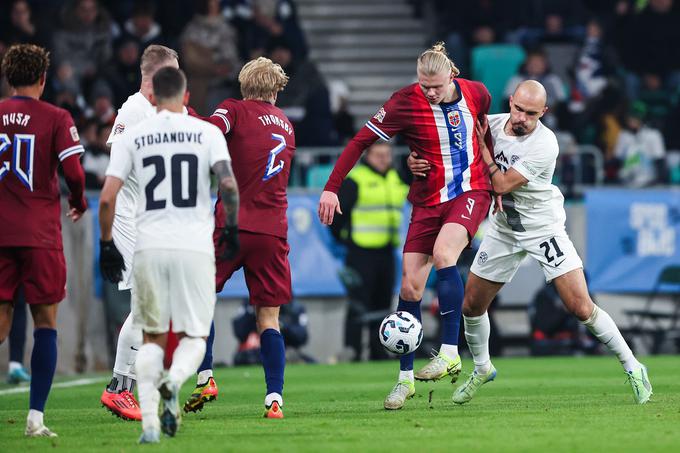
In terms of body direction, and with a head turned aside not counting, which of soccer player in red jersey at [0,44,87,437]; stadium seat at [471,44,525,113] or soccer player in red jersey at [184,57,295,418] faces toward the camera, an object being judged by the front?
the stadium seat

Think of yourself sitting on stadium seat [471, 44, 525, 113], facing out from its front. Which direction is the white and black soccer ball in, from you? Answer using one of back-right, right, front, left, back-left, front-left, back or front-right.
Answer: front

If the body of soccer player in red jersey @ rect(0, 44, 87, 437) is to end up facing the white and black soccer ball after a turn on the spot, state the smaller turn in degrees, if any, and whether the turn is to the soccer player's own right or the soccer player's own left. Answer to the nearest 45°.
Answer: approximately 45° to the soccer player's own right

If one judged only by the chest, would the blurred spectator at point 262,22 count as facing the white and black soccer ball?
yes

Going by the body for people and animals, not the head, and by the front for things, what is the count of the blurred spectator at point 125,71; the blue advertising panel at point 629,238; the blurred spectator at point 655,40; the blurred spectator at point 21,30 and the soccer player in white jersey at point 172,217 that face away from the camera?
1

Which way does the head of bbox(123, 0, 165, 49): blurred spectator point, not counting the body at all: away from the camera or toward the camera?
toward the camera

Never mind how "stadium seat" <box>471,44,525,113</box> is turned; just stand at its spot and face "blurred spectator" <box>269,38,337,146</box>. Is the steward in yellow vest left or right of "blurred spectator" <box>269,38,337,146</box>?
left

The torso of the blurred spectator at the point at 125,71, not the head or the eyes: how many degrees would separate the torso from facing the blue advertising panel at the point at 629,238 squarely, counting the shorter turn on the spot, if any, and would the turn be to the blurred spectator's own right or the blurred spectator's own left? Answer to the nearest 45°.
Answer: approximately 45° to the blurred spectator's own left

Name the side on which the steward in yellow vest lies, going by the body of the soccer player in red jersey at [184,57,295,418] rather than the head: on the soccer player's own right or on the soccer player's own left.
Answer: on the soccer player's own right

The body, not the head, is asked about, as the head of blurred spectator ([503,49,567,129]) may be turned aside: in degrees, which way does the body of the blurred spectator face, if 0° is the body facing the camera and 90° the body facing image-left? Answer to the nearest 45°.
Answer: approximately 0°

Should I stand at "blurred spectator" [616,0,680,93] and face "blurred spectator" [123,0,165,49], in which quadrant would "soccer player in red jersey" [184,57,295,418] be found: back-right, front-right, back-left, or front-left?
front-left

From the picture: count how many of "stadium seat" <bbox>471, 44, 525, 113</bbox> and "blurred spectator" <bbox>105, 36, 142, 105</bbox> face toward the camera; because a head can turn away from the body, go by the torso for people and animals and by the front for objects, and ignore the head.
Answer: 2

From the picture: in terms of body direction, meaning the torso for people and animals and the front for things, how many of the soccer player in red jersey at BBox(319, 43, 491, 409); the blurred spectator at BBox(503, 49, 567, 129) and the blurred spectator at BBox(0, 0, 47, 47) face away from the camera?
0

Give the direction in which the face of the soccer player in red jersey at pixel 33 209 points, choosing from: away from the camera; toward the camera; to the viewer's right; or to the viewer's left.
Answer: away from the camera

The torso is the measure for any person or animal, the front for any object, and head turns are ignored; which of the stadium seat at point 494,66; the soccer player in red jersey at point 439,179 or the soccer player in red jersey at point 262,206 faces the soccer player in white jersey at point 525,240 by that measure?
the stadium seat

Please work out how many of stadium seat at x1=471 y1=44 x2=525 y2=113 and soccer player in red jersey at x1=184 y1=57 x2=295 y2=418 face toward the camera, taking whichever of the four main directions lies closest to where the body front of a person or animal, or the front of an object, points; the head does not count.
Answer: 1

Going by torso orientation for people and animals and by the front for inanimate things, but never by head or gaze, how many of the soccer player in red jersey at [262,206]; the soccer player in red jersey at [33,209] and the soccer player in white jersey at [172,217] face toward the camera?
0

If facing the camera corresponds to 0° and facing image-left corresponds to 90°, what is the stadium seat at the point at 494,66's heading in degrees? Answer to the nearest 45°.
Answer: approximately 0°

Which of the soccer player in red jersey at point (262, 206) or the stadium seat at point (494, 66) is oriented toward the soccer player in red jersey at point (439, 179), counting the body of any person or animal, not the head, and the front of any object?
the stadium seat

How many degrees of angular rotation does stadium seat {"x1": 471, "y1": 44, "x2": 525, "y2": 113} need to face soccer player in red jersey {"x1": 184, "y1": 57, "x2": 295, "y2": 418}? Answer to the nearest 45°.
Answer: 0° — it already faces them

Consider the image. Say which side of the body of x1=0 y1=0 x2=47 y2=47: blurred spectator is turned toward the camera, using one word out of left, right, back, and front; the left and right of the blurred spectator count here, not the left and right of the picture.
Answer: front
